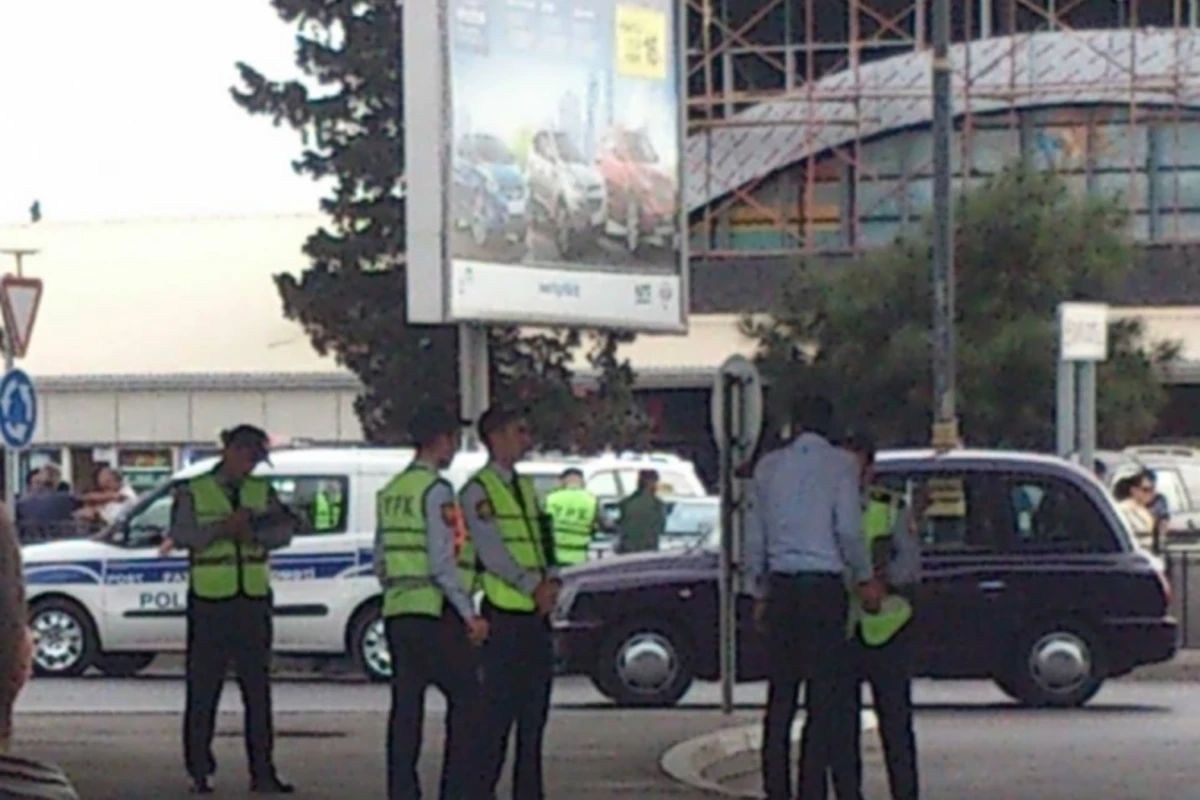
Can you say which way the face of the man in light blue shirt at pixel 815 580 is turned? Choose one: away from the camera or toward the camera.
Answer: away from the camera

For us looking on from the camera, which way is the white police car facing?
facing to the left of the viewer

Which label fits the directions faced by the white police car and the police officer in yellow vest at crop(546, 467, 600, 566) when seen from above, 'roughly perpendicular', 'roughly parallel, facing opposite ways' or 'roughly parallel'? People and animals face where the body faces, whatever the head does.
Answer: roughly perpendicular

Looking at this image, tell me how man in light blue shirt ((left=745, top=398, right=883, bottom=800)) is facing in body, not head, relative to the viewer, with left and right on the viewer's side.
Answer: facing away from the viewer

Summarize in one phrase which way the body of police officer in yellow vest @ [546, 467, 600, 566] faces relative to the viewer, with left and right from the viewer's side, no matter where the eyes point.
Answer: facing away from the viewer

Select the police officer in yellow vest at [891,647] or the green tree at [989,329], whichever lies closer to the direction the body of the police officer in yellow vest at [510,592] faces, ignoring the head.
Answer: the police officer in yellow vest

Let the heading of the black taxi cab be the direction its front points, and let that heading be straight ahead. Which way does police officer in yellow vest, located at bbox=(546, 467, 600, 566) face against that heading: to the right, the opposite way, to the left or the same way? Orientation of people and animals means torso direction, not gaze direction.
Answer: to the right

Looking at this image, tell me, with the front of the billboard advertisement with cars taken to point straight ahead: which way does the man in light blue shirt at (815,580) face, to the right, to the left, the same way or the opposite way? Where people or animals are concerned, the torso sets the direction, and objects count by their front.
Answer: the opposite way

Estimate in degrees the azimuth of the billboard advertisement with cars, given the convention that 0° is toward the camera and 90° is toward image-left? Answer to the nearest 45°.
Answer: approximately 0°

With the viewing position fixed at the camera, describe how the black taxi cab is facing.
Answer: facing to the left of the viewer

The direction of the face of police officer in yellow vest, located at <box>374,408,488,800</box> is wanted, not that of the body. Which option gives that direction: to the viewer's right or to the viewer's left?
to the viewer's right

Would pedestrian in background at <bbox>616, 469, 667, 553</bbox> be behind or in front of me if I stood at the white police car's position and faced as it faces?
behind
